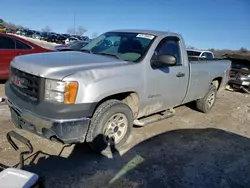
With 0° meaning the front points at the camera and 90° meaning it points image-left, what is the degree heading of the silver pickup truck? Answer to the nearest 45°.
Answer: approximately 45°

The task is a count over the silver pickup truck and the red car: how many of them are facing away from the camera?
0

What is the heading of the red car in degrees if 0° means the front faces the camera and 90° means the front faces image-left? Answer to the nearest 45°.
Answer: approximately 90°

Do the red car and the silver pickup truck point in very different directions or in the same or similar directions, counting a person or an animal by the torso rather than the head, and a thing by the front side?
same or similar directions

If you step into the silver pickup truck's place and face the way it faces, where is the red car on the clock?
The red car is roughly at 3 o'clock from the silver pickup truck.
